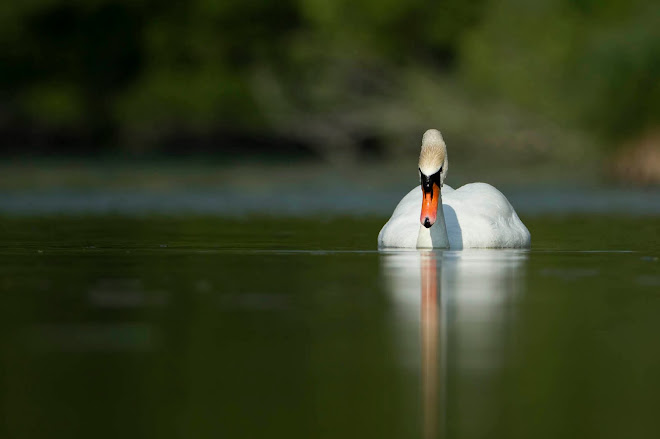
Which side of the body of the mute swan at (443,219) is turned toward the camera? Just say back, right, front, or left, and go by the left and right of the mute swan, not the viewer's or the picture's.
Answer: front
